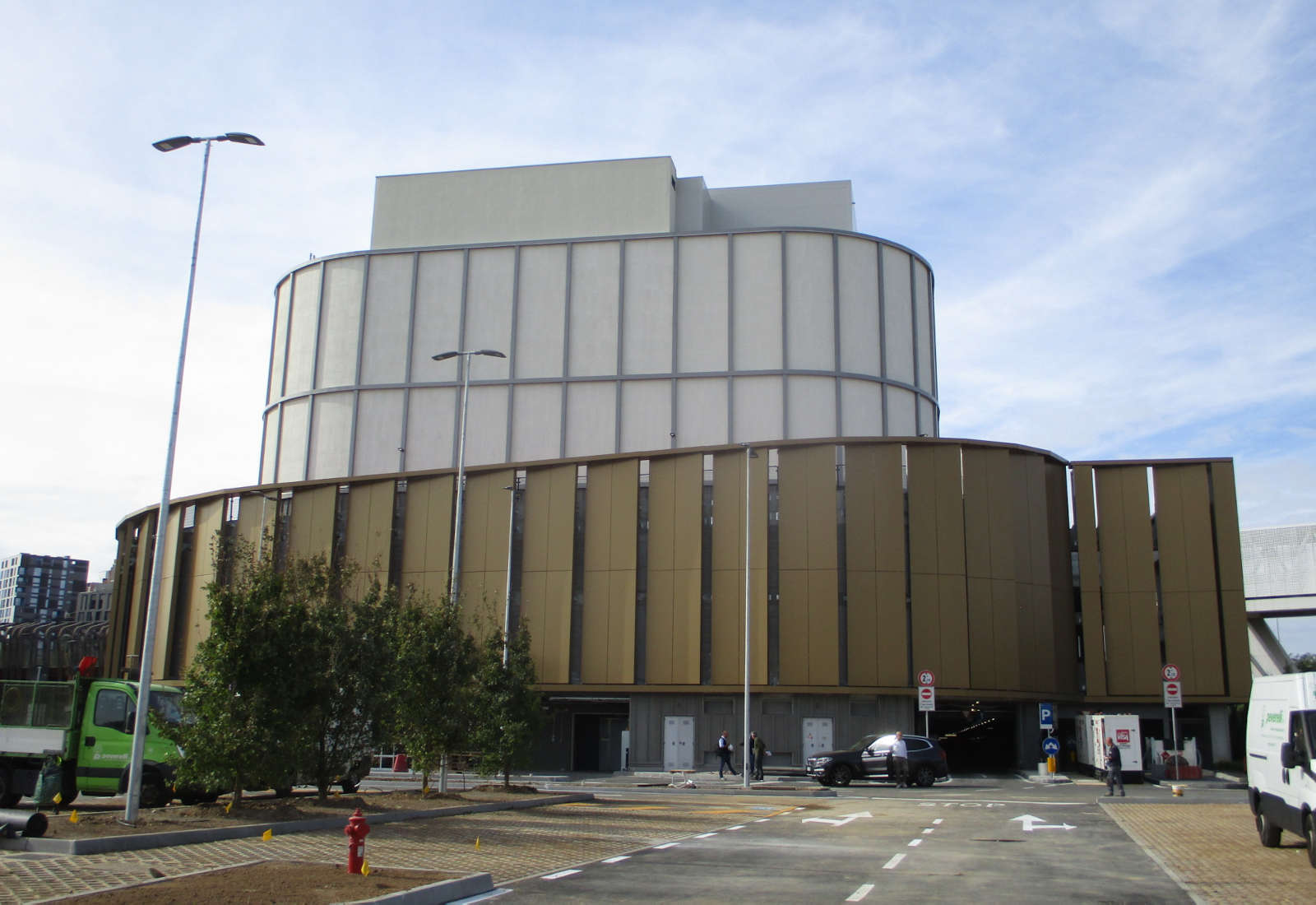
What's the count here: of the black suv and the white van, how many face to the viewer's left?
1

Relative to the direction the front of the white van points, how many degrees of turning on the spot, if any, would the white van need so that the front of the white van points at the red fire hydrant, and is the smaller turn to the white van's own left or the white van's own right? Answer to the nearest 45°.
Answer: approximately 90° to the white van's own right

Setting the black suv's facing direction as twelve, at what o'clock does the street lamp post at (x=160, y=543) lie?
The street lamp post is roughly at 10 o'clock from the black suv.

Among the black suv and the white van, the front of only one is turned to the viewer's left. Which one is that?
the black suv

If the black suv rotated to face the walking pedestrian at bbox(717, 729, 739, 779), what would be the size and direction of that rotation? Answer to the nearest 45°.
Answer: approximately 45° to its right

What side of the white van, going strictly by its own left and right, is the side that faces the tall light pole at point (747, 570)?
back

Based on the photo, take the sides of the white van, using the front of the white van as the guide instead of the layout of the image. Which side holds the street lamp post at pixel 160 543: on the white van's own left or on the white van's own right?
on the white van's own right

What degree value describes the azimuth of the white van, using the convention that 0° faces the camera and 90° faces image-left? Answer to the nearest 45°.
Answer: approximately 315°

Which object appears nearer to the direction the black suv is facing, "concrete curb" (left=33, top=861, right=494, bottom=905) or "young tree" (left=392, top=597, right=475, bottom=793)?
the young tree

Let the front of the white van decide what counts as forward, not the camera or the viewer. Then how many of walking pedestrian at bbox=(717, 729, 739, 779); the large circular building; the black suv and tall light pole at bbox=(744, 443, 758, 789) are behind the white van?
4

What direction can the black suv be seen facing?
to the viewer's left
